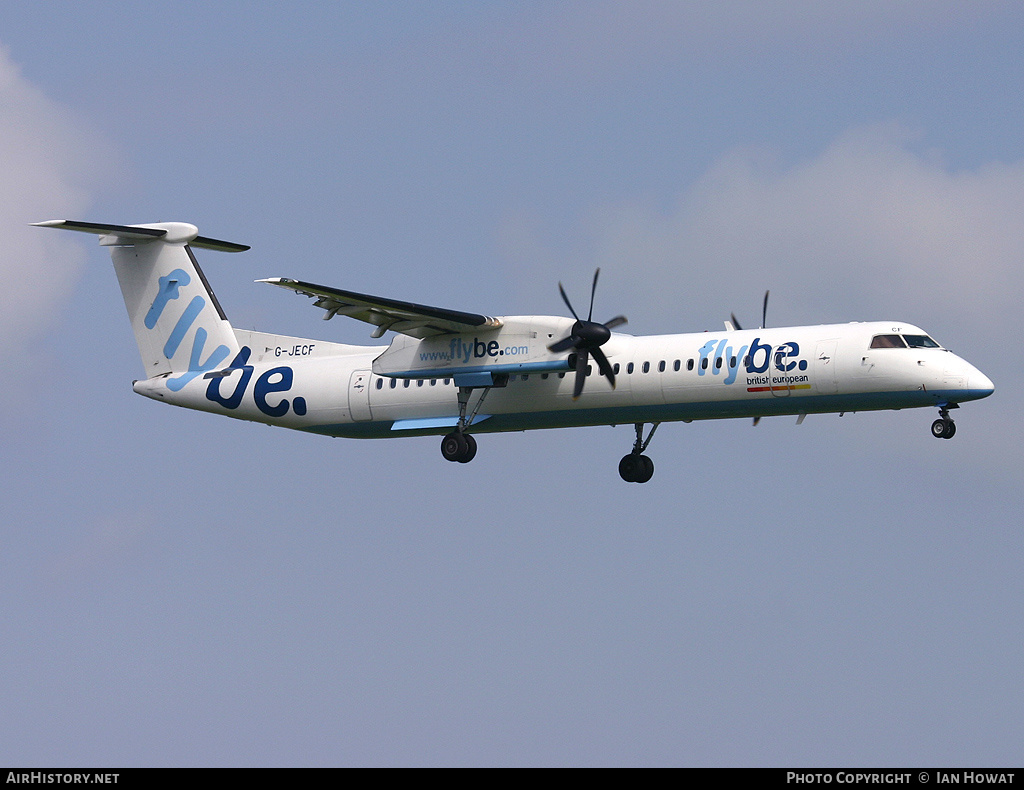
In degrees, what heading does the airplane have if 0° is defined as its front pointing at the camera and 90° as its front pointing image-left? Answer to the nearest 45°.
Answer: approximately 315°
